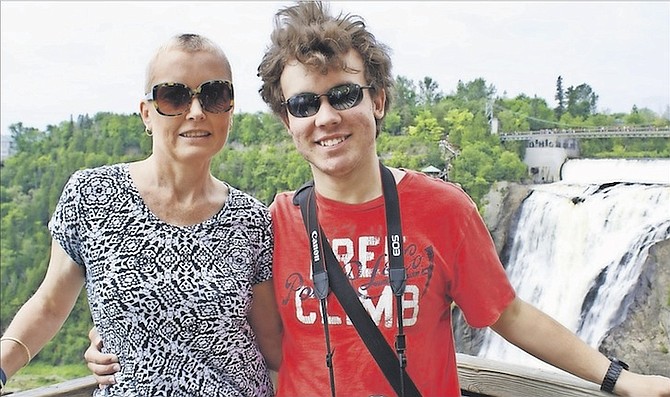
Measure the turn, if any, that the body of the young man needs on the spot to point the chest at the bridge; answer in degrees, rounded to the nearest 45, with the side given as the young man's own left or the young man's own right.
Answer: approximately 135° to the young man's own left

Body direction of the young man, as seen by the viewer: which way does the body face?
toward the camera
